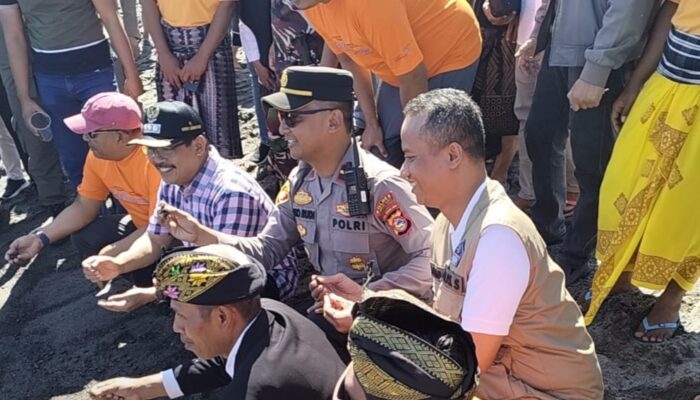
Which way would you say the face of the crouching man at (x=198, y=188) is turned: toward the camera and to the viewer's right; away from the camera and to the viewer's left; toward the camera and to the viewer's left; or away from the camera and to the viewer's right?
toward the camera and to the viewer's left

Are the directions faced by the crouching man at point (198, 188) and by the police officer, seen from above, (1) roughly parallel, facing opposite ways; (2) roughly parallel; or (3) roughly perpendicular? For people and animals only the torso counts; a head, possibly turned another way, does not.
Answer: roughly parallel

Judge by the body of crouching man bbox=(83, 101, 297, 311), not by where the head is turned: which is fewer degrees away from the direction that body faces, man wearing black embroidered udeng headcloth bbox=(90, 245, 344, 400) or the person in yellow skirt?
the man wearing black embroidered udeng headcloth

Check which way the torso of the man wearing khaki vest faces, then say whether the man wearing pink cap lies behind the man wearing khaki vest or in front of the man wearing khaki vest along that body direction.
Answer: in front

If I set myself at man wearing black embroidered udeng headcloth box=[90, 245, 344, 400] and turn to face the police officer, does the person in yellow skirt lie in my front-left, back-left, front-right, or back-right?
front-right

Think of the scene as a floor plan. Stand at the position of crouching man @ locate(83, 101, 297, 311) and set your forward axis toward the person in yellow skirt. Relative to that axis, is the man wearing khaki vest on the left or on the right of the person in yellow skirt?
right

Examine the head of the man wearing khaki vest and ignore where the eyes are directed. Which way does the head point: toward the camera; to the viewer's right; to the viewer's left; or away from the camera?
to the viewer's left

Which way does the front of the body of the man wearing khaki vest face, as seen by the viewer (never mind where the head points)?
to the viewer's left

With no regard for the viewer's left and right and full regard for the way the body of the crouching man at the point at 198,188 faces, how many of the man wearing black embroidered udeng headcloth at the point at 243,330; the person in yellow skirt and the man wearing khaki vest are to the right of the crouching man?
0

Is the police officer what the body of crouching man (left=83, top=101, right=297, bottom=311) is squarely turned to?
no

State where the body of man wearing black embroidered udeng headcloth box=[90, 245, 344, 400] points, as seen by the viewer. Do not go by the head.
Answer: to the viewer's left

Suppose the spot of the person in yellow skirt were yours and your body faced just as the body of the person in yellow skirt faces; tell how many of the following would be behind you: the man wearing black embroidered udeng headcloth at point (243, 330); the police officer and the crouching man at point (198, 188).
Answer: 0

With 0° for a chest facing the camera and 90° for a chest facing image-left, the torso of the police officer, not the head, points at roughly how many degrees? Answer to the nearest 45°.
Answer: approximately 45°

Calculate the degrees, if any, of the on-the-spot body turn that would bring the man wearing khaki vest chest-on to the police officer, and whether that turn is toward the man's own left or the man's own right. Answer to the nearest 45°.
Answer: approximately 45° to the man's own right

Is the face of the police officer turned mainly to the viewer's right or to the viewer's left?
to the viewer's left

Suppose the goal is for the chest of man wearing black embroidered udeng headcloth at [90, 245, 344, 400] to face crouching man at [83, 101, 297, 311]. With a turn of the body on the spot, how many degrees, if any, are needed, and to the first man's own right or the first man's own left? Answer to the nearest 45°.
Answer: approximately 90° to the first man's own right

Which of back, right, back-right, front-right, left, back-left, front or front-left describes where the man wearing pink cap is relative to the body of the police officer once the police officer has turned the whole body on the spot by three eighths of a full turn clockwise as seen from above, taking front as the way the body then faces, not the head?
front-left

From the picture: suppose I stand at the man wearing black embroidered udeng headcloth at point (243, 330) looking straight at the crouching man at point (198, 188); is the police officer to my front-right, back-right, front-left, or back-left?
front-right

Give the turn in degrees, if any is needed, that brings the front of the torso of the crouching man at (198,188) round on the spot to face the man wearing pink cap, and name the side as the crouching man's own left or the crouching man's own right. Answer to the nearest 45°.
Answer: approximately 90° to the crouching man's own right
